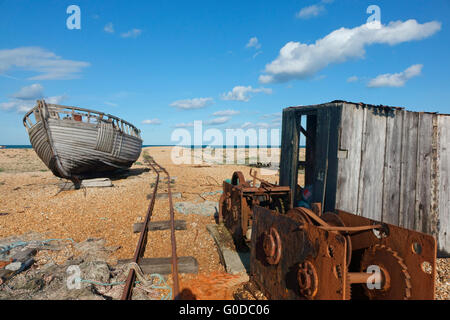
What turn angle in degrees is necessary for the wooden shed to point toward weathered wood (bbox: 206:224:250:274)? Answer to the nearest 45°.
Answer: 0° — it already faces it

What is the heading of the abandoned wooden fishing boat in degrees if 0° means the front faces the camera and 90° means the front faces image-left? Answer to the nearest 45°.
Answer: approximately 45°

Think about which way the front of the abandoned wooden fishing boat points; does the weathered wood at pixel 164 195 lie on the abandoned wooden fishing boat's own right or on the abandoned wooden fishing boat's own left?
on the abandoned wooden fishing boat's own left

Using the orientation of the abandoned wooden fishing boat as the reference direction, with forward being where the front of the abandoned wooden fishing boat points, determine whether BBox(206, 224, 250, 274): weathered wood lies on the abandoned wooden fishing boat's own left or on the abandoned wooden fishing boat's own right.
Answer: on the abandoned wooden fishing boat's own left
